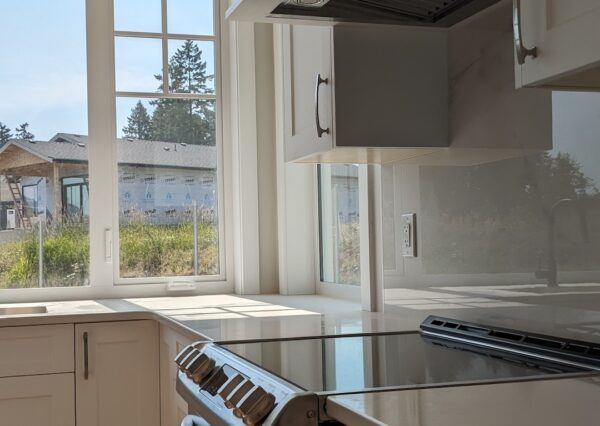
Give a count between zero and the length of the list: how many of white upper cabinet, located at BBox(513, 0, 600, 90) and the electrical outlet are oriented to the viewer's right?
0

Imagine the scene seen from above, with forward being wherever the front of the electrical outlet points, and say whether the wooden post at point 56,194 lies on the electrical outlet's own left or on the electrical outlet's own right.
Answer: on the electrical outlet's own right

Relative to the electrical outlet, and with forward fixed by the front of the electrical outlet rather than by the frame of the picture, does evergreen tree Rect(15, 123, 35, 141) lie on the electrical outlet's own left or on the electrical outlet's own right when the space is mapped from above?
on the electrical outlet's own right

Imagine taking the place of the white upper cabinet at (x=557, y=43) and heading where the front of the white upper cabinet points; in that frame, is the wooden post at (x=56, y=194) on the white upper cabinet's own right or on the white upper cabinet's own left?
on the white upper cabinet's own right

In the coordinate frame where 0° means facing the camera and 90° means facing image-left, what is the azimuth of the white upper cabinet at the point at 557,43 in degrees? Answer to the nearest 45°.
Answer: approximately 45°

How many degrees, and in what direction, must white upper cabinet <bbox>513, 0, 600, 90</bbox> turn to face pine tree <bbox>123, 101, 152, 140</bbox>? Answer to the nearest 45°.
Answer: approximately 90° to its right

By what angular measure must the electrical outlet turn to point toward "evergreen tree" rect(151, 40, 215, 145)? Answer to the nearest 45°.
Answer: approximately 90° to its right

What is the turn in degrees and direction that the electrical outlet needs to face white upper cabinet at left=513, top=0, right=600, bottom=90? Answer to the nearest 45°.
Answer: approximately 45° to its left

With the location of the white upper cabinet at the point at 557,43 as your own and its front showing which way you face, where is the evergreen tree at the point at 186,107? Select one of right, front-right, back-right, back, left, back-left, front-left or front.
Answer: right

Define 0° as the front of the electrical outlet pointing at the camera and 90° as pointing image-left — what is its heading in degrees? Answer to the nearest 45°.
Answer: approximately 45°
